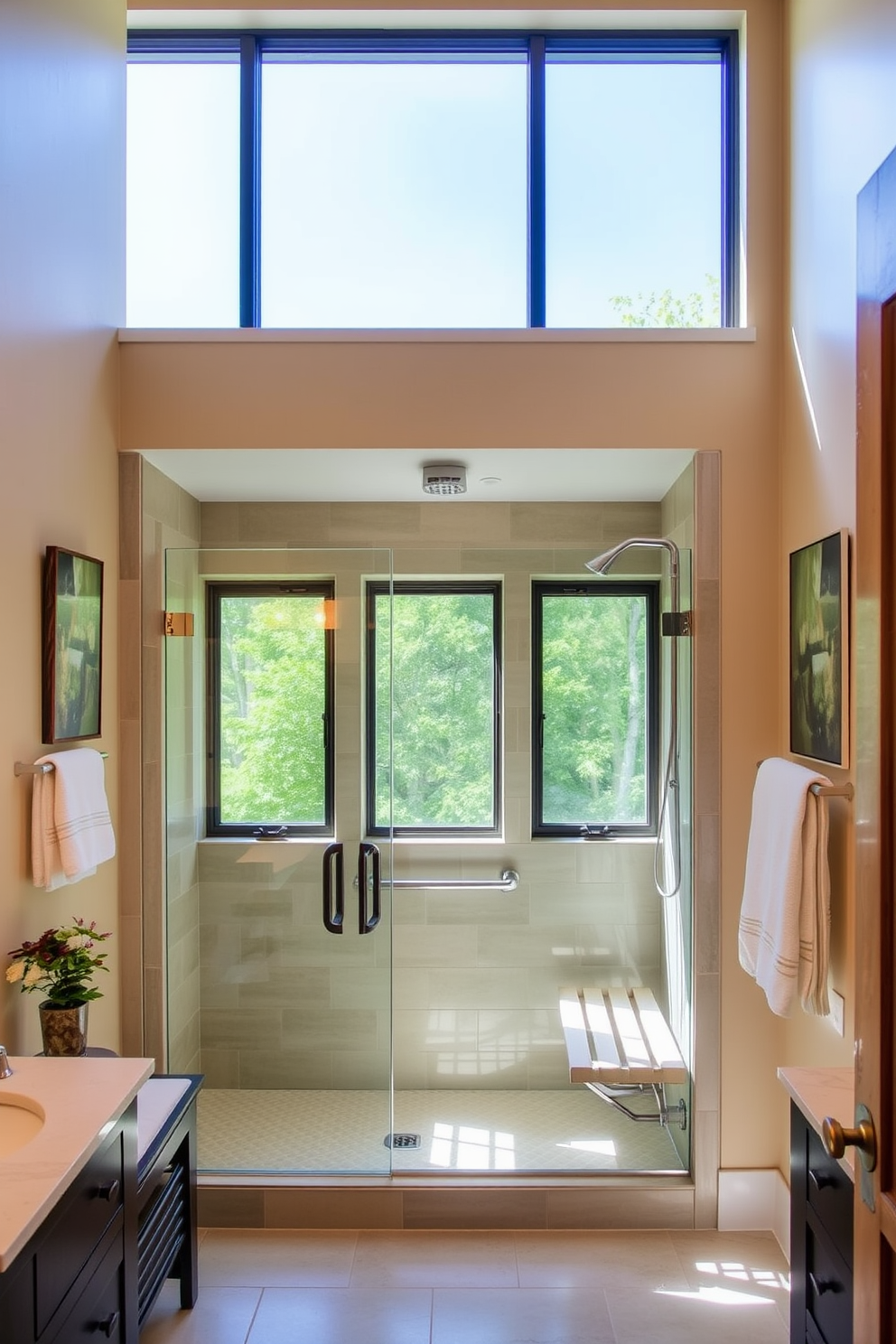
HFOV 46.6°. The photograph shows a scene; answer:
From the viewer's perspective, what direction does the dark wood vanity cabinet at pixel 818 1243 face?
to the viewer's left

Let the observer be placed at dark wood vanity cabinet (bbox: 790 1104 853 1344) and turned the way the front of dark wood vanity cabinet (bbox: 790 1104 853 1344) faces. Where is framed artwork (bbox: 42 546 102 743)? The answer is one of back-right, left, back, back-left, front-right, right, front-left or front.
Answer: front

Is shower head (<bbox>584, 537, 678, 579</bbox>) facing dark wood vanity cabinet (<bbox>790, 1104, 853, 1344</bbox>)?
no

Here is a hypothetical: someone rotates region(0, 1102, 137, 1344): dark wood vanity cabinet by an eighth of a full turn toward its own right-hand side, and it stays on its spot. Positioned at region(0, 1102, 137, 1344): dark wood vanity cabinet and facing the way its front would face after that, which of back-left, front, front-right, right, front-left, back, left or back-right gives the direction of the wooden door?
front

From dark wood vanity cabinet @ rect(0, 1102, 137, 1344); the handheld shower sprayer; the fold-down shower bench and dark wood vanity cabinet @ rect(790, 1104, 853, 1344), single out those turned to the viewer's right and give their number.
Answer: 1

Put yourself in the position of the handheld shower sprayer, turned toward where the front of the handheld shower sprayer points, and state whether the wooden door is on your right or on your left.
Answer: on your left

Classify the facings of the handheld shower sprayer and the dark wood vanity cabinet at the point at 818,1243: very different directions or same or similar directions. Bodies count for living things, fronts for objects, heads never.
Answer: same or similar directions

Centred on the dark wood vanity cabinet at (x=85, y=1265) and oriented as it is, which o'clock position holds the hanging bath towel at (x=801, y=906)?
The hanging bath towel is roughly at 12 o'clock from the dark wood vanity cabinet.

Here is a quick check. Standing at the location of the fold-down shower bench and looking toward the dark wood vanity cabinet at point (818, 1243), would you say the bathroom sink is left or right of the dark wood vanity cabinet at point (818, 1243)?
right

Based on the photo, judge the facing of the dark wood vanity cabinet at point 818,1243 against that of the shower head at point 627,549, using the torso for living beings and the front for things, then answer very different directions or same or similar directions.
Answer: same or similar directions

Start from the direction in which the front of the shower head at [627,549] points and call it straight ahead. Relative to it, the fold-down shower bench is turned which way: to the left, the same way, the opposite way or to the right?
the same way

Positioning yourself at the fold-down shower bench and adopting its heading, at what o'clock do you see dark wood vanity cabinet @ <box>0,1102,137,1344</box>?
The dark wood vanity cabinet is roughly at 10 o'clock from the fold-down shower bench.

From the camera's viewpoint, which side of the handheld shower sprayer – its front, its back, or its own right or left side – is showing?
left

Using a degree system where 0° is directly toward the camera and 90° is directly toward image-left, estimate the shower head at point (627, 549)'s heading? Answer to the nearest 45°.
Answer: approximately 90°

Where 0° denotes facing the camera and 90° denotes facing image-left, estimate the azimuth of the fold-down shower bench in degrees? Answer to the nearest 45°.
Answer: approximately 90°

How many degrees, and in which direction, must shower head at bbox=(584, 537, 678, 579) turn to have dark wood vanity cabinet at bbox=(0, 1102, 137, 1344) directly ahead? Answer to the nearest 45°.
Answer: approximately 45° to its left

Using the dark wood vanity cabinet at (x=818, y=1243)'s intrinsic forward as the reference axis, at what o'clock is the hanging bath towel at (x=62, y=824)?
The hanging bath towel is roughly at 12 o'clock from the dark wood vanity cabinet.
